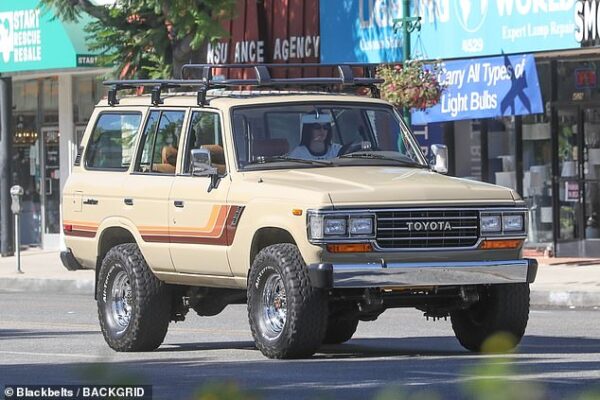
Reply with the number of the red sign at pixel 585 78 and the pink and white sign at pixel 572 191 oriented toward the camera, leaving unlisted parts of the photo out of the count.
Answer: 2

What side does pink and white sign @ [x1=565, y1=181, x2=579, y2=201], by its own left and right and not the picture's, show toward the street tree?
right

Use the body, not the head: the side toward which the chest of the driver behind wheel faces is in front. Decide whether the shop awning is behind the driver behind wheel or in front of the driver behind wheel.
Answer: behind

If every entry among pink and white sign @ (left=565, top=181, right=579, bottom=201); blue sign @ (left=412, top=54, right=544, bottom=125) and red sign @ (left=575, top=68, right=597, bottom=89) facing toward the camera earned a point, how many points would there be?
3

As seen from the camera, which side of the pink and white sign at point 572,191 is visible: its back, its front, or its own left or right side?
front

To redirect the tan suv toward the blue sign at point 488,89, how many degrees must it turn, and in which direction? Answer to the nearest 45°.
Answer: approximately 135° to its left

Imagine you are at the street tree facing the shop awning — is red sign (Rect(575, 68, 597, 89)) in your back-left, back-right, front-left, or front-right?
back-right

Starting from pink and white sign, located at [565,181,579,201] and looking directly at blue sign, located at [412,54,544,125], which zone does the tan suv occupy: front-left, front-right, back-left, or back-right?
front-left

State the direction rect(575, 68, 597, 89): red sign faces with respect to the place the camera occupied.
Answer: facing the viewer

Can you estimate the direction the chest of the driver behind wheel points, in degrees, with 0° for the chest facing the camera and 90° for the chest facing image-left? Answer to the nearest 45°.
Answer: approximately 315°

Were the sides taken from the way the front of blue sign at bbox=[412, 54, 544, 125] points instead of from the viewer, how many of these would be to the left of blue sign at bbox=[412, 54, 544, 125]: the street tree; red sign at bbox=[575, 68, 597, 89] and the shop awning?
1

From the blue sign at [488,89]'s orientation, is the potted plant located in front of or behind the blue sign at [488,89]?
in front

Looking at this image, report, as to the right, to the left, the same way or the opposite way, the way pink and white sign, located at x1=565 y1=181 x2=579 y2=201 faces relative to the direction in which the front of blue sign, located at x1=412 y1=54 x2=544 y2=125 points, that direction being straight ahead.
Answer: the same way
